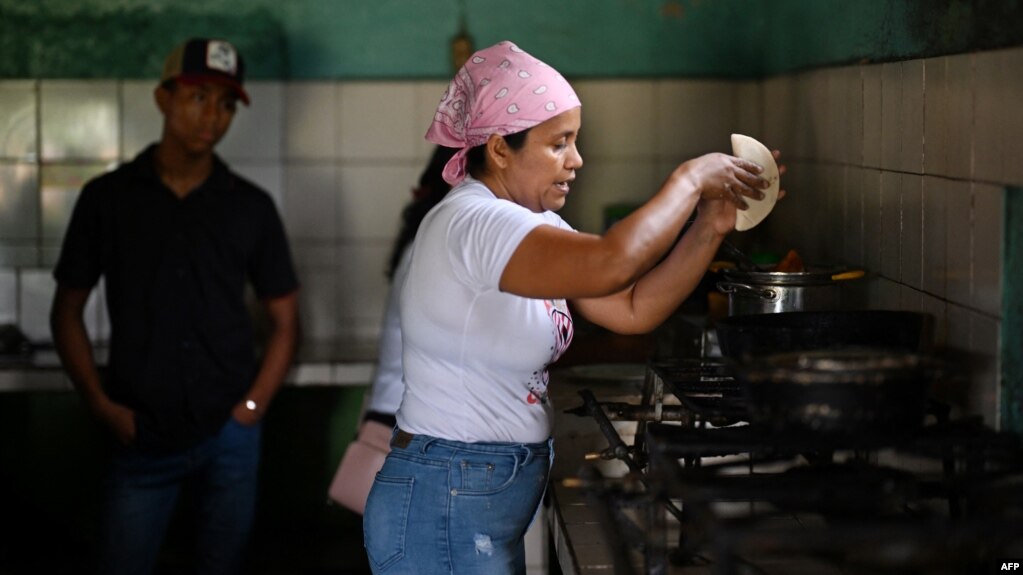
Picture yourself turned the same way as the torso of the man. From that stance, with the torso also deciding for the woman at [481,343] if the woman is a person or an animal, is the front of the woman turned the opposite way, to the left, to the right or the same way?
to the left

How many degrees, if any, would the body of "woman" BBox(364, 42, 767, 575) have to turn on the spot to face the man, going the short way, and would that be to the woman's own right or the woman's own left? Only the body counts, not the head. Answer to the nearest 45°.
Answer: approximately 135° to the woman's own left

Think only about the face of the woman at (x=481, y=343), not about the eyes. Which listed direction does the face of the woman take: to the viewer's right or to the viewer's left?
to the viewer's right

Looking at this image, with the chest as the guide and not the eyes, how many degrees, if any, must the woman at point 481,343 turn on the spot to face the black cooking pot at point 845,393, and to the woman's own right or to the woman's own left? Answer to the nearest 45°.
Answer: approximately 45° to the woman's own right

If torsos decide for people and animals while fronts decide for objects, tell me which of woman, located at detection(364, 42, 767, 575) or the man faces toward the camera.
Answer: the man

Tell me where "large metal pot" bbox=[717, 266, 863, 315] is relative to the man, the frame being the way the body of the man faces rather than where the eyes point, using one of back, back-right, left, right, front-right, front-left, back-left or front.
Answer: front-left

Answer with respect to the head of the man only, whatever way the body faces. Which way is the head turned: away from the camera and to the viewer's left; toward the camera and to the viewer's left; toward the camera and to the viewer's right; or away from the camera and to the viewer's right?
toward the camera and to the viewer's right

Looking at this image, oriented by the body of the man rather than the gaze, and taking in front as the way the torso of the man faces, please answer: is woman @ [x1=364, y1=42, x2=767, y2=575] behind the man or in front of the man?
in front

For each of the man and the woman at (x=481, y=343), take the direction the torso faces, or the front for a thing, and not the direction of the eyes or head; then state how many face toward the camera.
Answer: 1

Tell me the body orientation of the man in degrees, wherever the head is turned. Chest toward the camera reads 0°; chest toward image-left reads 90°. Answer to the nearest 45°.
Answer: approximately 0°

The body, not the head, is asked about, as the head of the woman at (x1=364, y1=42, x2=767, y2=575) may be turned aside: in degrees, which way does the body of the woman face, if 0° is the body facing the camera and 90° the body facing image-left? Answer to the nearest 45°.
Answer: approximately 270°
